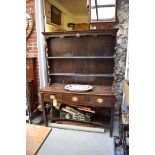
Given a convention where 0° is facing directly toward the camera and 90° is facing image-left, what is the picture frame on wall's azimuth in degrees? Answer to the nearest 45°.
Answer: approximately 315°

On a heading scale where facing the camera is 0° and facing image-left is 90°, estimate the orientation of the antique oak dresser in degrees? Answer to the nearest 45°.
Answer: approximately 0°

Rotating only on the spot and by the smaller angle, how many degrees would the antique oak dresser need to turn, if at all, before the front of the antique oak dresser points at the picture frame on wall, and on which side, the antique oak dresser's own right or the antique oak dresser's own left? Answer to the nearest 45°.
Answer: approximately 180°

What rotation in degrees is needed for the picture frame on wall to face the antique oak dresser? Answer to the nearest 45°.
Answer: approximately 45° to its right

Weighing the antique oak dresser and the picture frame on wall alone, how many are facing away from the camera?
0
